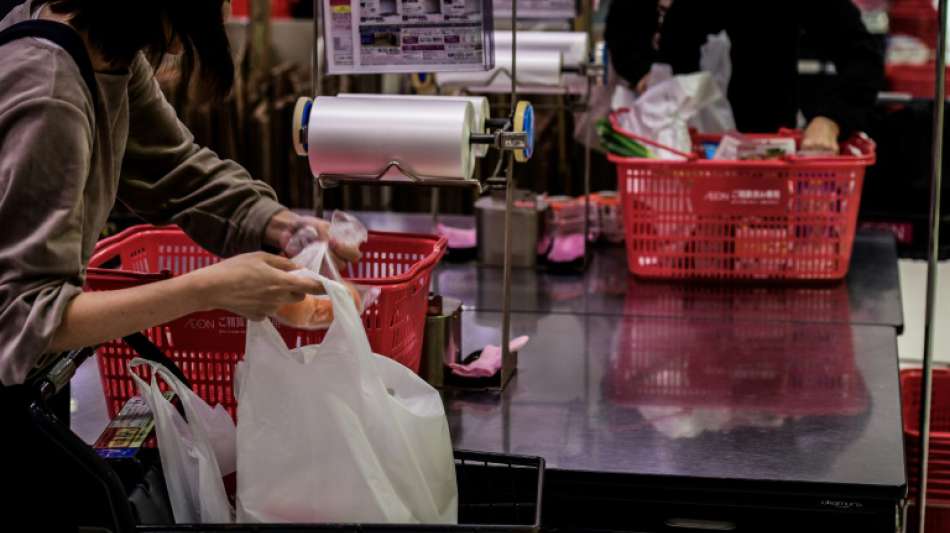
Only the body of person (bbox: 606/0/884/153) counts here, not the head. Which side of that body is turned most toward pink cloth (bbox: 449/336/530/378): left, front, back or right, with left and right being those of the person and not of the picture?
front

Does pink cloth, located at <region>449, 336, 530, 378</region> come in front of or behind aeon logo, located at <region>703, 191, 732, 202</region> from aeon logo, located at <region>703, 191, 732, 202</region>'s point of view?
in front

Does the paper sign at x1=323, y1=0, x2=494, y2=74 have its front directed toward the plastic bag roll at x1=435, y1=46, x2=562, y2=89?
no

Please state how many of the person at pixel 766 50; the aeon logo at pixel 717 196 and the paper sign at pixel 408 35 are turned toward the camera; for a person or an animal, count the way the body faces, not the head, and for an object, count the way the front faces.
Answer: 3

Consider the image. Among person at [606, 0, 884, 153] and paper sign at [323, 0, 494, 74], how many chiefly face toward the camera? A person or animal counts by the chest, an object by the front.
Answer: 2

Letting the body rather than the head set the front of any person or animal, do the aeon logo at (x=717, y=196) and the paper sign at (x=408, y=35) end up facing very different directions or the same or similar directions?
same or similar directions

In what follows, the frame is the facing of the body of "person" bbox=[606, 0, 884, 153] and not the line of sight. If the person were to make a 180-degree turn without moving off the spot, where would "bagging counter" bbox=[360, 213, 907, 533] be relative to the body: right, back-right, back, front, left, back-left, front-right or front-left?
back

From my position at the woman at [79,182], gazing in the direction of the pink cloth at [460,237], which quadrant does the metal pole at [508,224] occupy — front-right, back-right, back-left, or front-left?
front-right

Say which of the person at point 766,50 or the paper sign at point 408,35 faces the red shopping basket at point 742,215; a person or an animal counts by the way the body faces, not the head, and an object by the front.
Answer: the person

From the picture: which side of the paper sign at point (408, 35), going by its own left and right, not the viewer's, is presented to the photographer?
front

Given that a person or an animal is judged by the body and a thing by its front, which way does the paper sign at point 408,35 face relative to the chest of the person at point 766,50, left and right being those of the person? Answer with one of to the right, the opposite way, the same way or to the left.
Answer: the same way

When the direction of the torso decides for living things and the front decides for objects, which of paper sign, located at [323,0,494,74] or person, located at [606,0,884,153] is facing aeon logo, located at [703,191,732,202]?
the person

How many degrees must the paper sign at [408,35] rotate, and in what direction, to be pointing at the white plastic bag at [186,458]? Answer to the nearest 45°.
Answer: approximately 45° to its right

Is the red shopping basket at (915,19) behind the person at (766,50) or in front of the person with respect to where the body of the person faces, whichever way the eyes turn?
behind

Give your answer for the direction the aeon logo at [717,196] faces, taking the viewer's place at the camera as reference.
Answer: facing the viewer

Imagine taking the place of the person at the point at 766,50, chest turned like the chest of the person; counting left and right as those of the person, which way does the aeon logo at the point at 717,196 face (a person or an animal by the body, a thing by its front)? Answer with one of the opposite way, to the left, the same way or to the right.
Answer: the same way

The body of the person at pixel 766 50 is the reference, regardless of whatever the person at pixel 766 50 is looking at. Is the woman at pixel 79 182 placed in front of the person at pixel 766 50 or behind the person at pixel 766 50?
in front
